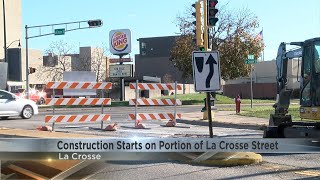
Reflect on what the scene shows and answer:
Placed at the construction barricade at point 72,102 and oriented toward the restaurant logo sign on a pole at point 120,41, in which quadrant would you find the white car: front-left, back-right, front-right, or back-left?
front-left

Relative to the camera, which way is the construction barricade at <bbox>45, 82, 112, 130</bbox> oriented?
toward the camera

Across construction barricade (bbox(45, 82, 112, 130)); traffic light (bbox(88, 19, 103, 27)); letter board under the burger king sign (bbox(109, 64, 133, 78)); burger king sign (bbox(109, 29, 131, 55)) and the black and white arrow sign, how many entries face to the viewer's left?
0

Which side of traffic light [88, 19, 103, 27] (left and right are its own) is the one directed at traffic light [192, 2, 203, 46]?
front

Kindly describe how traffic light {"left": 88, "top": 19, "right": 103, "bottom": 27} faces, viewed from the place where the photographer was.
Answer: facing the viewer

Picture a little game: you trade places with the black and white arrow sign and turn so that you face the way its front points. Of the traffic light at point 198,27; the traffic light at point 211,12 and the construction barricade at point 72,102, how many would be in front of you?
0

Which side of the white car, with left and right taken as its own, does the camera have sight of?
right

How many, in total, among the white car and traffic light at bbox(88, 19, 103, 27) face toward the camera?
1

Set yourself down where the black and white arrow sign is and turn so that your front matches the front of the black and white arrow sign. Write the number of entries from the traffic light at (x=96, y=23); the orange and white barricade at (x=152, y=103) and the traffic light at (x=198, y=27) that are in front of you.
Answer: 0

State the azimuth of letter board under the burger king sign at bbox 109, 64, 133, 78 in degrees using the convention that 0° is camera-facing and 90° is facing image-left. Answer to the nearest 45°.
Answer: approximately 0°

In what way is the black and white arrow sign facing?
toward the camera

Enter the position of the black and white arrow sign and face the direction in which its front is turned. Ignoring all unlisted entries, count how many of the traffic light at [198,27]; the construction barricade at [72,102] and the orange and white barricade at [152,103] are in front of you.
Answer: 0
